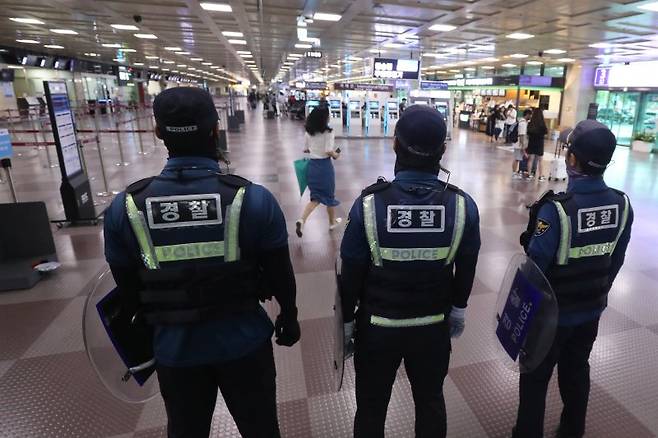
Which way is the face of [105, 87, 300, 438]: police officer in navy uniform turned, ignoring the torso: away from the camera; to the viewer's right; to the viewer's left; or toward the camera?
away from the camera

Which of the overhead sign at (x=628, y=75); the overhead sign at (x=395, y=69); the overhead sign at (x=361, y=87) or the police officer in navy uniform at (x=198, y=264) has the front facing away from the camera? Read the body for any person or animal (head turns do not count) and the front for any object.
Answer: the police officer in navy uniform

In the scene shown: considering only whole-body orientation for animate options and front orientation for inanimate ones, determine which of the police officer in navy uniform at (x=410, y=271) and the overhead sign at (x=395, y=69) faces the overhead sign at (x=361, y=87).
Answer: the police officer in navy uniform

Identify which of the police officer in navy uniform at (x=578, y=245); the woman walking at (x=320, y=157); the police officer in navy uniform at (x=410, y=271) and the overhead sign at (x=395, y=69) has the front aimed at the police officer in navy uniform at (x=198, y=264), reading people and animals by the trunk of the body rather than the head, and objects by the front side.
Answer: the overhead sign

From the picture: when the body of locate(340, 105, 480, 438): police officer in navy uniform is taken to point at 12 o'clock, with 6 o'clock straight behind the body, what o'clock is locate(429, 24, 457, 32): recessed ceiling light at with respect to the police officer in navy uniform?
The recessed ceiling light is roughly at 12 o'clock from the police officer in navy uniform.

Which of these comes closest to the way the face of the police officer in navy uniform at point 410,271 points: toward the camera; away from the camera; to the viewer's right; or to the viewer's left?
away from the camera

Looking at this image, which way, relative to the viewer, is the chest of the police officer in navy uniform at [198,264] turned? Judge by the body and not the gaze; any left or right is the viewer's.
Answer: facing away from the viewer

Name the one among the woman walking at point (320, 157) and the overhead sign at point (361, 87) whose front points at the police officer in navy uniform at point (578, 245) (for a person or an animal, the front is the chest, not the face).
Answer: the overhead sign

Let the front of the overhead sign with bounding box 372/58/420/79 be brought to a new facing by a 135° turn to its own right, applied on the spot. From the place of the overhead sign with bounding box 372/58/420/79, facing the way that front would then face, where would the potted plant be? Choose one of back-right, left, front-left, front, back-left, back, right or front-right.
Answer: back-right

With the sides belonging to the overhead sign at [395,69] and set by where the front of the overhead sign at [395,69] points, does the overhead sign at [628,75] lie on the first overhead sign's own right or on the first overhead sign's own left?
on the first overhead sign's own left

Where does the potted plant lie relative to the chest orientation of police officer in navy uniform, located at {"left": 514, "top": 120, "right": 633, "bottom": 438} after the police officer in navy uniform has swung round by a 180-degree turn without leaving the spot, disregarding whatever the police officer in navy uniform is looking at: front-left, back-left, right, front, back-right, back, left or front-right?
back-left

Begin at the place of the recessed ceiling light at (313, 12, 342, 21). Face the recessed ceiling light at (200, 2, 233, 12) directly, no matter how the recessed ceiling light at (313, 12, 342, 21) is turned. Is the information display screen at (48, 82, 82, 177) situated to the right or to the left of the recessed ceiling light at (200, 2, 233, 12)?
left

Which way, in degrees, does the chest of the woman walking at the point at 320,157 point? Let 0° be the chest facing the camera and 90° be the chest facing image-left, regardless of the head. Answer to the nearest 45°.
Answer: approximately 225°

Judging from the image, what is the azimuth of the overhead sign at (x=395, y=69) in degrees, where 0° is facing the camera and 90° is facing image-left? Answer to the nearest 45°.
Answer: approximately 0°

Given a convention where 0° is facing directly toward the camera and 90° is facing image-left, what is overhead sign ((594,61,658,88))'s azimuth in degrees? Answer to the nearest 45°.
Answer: approximately 45°
